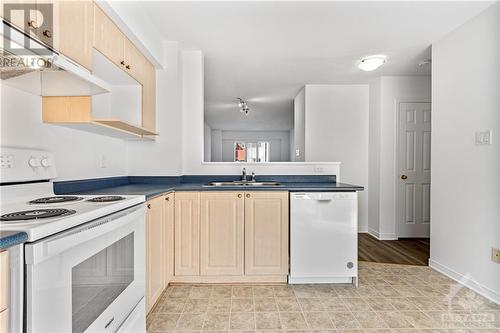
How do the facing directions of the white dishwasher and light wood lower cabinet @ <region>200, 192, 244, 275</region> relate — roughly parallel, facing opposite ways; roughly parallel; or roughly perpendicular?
roughly parallel

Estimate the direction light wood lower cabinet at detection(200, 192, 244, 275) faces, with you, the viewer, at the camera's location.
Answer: facing the viewer

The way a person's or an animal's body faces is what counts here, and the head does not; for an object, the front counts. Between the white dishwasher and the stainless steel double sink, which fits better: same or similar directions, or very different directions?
same or similar directions

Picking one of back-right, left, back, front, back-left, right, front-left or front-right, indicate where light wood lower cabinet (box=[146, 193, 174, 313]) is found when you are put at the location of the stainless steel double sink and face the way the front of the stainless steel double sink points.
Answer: front-right

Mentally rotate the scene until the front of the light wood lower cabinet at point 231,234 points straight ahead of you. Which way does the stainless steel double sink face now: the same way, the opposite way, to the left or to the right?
the same way

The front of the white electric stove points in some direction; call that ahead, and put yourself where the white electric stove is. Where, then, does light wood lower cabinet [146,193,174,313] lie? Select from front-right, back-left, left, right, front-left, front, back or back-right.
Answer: left

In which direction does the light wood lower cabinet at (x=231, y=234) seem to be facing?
toward the camera

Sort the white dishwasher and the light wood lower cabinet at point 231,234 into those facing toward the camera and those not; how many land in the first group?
2

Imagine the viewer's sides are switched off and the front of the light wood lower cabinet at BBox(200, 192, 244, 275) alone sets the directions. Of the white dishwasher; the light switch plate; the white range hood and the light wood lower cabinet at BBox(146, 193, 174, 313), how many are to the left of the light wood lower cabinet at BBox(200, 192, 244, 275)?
2

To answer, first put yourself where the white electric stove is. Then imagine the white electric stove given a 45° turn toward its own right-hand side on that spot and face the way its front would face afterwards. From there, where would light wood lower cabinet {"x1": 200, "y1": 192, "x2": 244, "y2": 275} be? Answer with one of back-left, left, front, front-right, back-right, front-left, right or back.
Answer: back-left

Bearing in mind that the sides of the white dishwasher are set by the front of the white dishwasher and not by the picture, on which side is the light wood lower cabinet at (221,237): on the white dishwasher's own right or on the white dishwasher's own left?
on the white dishwasher's own right

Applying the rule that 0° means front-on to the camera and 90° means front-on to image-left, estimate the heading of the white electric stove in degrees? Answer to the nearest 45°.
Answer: approximately 315°

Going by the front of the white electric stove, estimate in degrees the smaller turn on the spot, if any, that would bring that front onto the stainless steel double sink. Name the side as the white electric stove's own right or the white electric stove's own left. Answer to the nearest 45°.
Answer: approximately 90° to the white electric stove's own left

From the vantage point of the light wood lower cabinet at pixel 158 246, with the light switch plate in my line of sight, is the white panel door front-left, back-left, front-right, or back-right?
front-left

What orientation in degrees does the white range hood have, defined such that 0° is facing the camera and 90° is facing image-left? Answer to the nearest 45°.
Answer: approximately 315°

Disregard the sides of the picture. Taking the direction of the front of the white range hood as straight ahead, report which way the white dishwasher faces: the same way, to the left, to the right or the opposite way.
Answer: to the right

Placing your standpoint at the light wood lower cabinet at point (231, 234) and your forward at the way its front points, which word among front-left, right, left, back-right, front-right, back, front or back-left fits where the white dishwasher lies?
left

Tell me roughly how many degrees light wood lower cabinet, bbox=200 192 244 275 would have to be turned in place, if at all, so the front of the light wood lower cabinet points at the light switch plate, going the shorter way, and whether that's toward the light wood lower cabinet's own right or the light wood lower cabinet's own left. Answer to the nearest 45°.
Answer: approximately 90° to the light wood lower cabinet's own left
